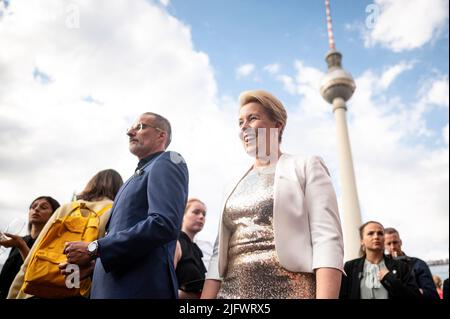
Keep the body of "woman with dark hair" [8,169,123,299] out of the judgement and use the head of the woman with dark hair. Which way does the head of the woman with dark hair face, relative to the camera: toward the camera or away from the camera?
away from the camera

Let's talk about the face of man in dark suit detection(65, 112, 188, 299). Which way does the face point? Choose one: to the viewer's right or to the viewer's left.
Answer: to the viewer's left

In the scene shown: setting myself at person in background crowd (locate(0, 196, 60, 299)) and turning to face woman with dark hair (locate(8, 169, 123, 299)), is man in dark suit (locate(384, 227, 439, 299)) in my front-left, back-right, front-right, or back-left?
front-left

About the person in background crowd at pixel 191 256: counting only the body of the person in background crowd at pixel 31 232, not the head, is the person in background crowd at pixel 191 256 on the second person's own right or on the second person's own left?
on the second person's own left

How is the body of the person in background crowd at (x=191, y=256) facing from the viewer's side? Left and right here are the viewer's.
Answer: facing the viewer and to the right of the viewer

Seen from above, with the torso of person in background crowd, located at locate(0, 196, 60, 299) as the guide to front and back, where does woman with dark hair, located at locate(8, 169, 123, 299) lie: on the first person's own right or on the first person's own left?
on the first person's own left

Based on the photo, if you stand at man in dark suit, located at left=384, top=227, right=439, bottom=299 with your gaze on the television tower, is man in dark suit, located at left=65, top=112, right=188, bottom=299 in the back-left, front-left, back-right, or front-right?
back-left

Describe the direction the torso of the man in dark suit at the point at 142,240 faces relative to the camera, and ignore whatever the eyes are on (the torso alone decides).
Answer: to the viewer's left

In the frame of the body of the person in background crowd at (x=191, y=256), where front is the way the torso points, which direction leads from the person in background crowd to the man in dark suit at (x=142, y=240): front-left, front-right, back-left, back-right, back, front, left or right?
front-right

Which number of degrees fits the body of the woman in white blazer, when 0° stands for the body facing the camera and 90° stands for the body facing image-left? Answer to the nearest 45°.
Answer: approximately 45°

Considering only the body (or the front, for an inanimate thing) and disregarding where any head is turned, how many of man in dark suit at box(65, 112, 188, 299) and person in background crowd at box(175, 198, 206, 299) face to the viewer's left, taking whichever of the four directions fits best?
1

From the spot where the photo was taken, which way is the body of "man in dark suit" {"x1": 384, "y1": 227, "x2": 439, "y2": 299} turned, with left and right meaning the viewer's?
facing the viewer and to the left of the viewer

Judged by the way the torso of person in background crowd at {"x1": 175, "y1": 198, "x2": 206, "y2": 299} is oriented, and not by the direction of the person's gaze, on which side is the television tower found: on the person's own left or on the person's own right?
on the person's own left
